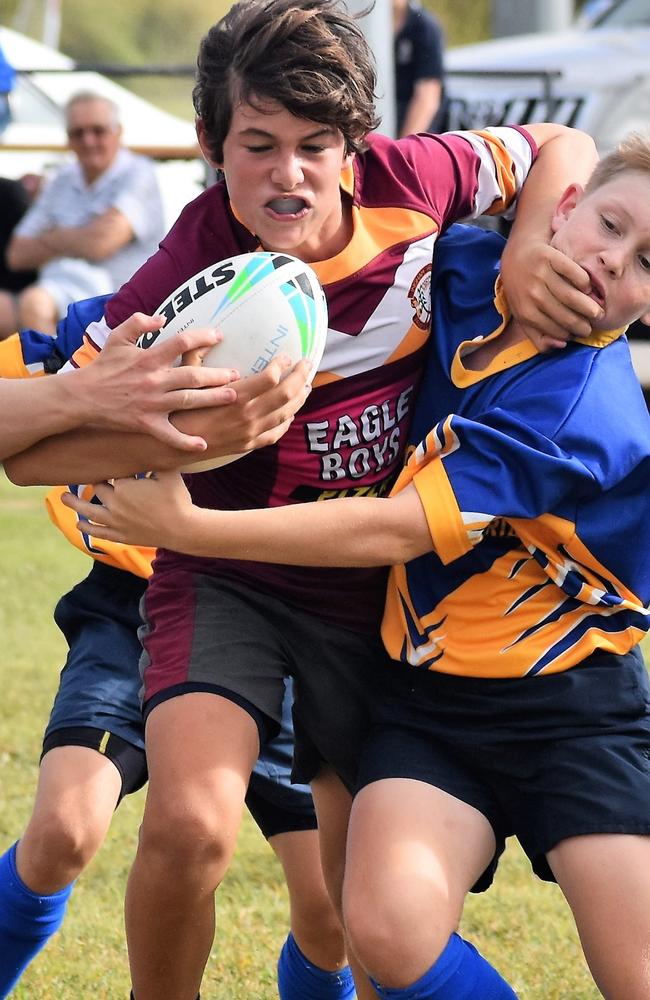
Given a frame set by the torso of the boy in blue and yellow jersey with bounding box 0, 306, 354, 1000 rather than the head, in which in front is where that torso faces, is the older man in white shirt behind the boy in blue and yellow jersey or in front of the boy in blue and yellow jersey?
behind

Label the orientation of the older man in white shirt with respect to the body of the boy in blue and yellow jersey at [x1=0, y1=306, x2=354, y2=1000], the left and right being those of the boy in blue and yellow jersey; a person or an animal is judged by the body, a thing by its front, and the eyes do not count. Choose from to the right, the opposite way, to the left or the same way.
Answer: to the right

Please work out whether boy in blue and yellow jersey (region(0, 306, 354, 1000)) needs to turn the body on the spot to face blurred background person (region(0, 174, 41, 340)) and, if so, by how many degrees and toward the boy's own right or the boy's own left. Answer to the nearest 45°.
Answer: approximately 135° to the boy's own left

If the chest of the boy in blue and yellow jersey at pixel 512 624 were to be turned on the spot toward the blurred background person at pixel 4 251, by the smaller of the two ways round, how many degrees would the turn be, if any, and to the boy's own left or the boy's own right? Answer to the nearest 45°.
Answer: approximately 90° to the boy's own right

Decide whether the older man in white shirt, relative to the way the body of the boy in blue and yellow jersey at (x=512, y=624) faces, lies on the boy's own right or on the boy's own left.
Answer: on the boy's own right

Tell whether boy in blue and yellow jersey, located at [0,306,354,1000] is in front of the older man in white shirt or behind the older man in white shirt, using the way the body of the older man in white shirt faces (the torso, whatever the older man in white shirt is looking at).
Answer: in front

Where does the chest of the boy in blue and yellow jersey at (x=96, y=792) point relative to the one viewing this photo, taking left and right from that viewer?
facing the viewer and to the right of the viewer

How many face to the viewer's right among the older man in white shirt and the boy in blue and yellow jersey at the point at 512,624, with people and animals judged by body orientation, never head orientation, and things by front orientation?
0

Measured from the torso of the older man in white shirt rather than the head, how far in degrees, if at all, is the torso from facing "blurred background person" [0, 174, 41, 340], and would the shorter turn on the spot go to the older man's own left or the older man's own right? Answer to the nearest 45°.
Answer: approximately 90° to the older man's own right

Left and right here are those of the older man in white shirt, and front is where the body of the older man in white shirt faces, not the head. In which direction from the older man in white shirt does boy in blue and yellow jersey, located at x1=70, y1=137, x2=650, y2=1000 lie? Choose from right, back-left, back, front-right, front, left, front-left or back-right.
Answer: front-left
